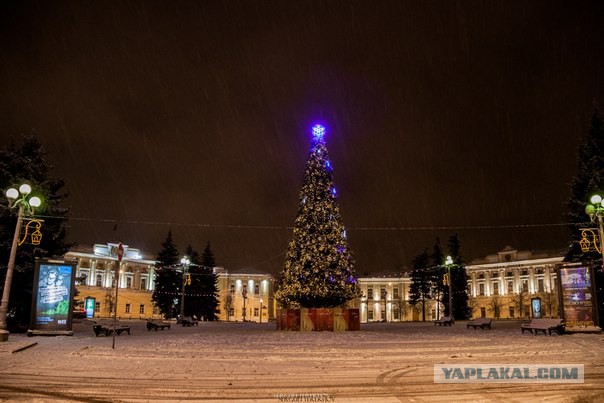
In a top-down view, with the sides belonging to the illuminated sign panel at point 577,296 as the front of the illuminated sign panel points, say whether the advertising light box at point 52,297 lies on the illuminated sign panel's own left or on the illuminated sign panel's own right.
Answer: on the illuminated sign panel's own right

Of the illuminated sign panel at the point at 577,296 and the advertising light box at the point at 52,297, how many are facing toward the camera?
2

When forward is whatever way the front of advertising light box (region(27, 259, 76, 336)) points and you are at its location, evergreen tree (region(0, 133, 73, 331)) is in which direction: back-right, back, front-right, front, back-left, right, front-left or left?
back

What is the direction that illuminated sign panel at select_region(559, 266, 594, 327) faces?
toward the camera

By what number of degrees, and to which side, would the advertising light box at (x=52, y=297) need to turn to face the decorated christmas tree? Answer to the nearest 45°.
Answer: approximately 90° to its left

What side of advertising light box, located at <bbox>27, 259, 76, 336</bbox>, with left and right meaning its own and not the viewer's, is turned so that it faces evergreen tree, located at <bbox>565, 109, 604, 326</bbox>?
left

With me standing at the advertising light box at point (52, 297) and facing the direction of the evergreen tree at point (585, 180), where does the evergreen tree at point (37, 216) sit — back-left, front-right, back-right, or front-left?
back-left

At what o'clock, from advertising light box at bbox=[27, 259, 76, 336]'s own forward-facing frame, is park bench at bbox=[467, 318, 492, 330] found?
The park bench is roughly at 9 o'clock from the advertising light box.

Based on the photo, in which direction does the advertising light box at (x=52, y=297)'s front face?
toward the camera
